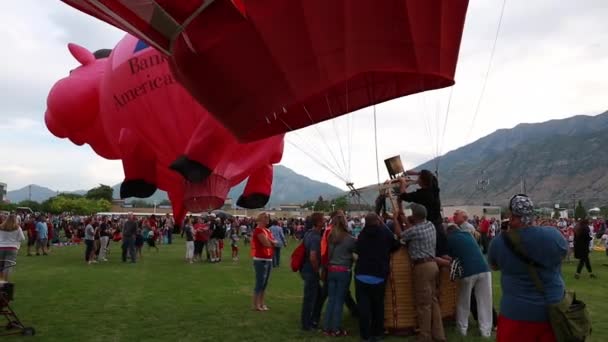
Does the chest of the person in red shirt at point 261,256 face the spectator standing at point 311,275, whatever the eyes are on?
no

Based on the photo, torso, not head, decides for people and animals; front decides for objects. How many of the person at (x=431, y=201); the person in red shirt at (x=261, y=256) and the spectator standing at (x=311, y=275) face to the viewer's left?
1

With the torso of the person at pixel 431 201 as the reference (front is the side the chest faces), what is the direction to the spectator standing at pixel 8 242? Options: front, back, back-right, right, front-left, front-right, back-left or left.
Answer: front

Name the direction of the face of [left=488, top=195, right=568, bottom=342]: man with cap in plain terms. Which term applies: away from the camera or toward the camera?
away from the camera

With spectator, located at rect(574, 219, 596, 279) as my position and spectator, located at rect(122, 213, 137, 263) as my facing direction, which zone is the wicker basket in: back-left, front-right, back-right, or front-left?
front-left

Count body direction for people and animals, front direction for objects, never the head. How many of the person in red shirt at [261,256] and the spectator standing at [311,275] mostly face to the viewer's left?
0

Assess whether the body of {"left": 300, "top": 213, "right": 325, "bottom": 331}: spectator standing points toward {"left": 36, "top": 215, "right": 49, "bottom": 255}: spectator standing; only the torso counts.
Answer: no

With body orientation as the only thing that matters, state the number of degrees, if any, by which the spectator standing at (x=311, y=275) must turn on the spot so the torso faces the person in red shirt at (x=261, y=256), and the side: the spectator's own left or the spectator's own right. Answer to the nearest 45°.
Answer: approximately 135° to the spectator's own left

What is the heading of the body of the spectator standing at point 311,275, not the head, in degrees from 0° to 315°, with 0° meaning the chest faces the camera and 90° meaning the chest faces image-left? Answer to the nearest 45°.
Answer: approximately 270°

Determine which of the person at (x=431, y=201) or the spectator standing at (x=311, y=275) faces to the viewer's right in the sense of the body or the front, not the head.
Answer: the spectator standing

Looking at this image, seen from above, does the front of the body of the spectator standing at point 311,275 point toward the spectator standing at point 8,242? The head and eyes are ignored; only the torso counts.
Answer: no
